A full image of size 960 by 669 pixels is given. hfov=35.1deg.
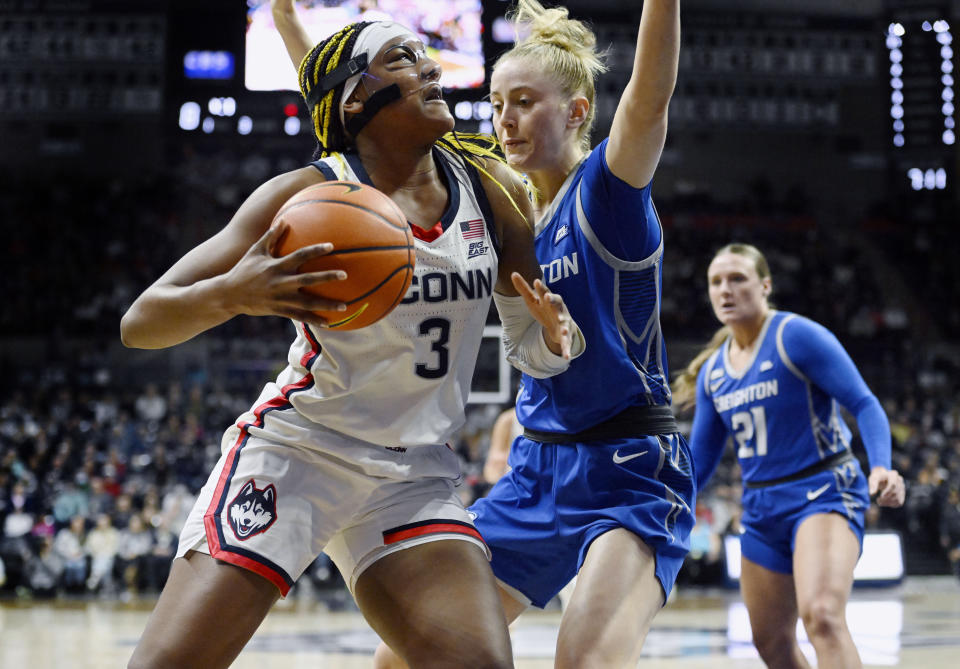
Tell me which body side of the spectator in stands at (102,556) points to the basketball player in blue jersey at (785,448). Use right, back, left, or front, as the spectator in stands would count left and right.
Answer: front

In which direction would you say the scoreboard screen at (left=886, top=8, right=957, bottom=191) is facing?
toward the camera

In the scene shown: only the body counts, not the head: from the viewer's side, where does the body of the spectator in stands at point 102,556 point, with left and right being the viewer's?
facing the viewer

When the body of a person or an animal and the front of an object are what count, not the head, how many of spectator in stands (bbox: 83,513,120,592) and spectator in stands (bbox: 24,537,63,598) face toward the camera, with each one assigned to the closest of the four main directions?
2

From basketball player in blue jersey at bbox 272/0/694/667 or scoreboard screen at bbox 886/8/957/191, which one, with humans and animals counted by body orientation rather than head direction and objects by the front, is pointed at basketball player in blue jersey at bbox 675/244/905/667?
the scoreboard screen

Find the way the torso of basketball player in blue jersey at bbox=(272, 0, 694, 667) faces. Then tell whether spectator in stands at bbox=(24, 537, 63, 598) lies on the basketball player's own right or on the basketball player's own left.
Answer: on the basketball player's own right

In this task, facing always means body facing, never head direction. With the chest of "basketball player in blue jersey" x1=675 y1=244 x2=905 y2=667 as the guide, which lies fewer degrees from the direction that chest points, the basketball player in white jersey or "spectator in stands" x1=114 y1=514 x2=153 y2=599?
the basketball player in white jersey

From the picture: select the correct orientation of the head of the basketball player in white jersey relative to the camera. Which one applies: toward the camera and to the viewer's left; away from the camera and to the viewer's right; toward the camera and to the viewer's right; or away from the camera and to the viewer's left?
toward the camera and to the viewer's right

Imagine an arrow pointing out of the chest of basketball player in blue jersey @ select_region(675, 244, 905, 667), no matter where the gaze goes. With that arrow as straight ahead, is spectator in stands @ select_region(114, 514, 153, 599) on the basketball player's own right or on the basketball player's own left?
on the basketball player's own right

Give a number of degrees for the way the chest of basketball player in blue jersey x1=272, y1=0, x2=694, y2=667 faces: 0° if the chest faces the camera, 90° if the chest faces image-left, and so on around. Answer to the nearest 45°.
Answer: approximately 45°

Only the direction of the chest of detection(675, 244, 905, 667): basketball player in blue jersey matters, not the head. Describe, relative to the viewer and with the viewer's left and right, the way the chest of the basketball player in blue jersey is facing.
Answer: facing the viewer and to the left of the viewer
